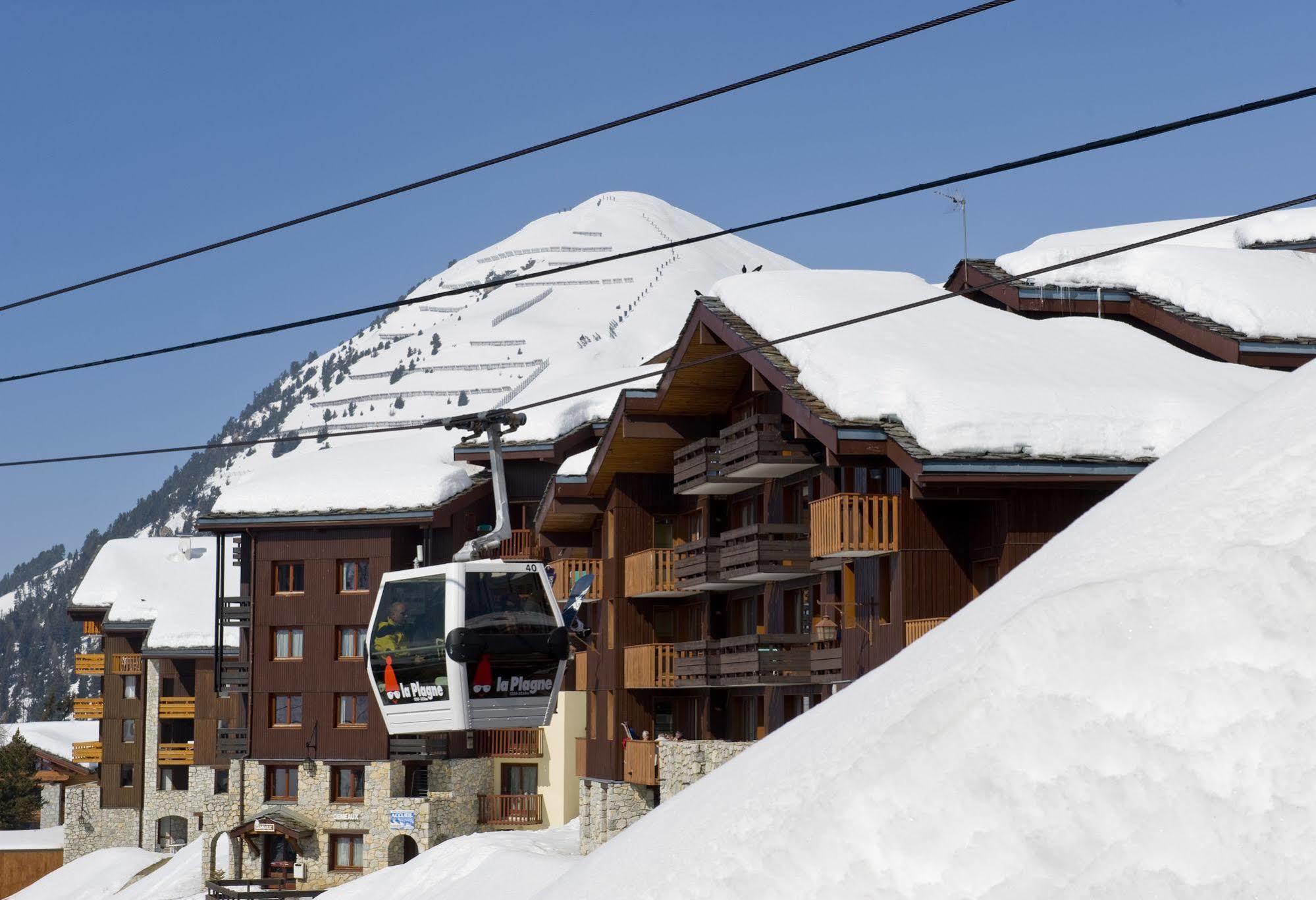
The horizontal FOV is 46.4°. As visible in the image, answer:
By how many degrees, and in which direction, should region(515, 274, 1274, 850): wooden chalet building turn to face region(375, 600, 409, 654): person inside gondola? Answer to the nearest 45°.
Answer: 0° — it already faces them

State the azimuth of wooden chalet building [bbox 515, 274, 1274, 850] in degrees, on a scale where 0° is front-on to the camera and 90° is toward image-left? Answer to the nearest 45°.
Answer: approximately 45°
